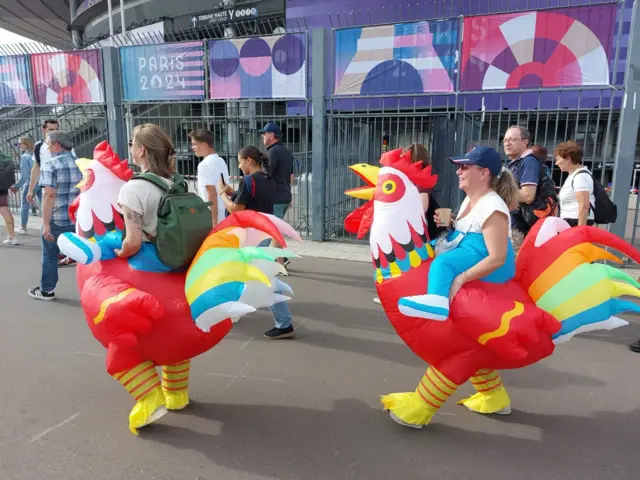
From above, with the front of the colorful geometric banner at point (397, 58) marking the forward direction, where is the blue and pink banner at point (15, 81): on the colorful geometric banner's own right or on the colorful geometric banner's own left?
on the colorful geometric banner's own right

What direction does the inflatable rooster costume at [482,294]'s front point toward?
to the viewer's left

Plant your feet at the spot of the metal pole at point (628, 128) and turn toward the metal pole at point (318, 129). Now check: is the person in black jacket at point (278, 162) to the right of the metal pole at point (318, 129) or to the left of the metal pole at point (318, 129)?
left

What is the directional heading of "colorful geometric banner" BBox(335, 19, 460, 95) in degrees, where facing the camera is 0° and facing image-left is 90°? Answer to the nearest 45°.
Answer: approximately 0°

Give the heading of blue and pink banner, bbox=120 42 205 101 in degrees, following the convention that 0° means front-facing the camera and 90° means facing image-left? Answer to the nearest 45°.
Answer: approximately 0°

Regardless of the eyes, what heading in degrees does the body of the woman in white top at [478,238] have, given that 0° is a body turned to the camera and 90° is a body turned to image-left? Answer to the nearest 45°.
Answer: approximately 90°

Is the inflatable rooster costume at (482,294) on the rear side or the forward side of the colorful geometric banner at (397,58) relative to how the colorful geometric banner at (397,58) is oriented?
on the forward side

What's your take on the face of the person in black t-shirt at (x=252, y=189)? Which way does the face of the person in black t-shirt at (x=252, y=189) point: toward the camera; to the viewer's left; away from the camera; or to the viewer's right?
to the viewer's left

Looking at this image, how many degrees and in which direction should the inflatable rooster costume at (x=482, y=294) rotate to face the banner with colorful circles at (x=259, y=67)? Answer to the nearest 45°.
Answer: approximately 45° to its right

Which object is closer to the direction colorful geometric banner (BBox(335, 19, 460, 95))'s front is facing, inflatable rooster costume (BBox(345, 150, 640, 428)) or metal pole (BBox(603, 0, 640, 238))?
the inflatable rooster costume
